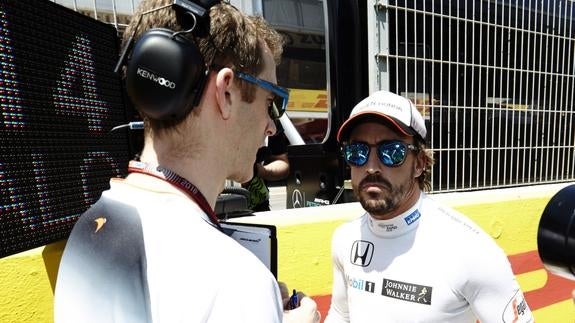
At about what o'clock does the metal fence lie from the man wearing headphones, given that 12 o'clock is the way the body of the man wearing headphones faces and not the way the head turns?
The metal fence is roughly at 12 o'clock from the man wearing headphones.

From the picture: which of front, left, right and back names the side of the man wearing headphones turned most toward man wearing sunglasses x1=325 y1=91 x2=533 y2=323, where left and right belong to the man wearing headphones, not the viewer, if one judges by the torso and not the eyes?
front

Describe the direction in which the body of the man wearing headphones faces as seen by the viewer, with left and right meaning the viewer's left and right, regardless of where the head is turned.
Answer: facing away from the viewer and to the right of the viewer

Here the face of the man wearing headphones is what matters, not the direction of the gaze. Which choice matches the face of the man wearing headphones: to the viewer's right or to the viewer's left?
to the viewer's right

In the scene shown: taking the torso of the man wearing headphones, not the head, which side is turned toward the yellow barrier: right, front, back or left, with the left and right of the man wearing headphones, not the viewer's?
front

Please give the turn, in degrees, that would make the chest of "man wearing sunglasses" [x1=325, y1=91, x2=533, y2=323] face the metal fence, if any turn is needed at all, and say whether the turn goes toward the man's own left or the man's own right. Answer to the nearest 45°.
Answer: approximately 135° to the man's own right

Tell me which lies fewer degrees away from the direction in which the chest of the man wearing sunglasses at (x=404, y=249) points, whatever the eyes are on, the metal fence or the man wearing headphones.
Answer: the man wearing headphones

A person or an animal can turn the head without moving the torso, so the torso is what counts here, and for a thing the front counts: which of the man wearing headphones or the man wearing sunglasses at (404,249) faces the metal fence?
the man wearing headphones
